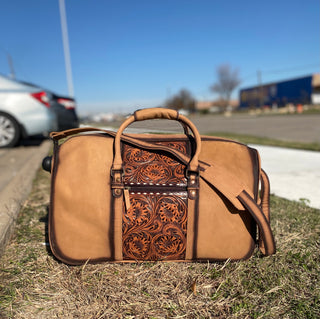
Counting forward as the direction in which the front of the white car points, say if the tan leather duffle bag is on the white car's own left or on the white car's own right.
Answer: on the white car's own left

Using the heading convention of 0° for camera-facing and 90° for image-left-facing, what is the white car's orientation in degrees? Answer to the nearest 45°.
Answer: approximately 90°
